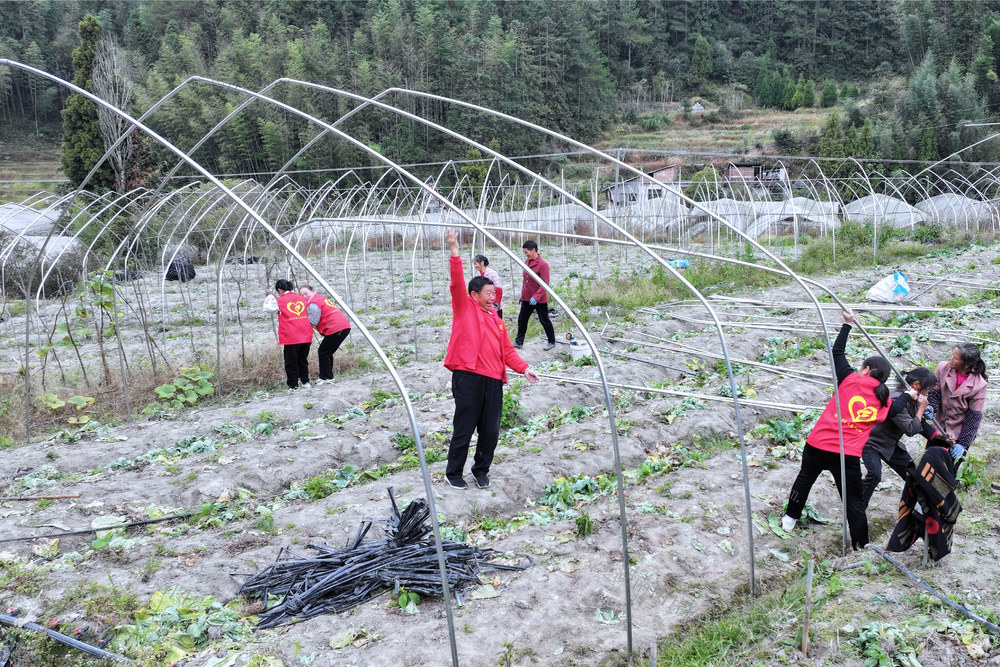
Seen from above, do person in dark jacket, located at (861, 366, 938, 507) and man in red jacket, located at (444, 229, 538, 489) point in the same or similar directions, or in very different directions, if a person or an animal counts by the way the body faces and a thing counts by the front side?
same or similar directions

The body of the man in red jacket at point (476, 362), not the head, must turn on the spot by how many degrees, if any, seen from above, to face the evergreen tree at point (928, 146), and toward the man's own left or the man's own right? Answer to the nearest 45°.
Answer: approximately 90° to the man's own left

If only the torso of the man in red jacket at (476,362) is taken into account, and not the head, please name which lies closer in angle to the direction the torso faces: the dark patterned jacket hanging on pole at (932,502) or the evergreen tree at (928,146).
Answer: the dark patterned jacket hanging on pole

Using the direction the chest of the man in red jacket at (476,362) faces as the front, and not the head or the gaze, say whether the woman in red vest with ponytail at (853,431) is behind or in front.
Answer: in front

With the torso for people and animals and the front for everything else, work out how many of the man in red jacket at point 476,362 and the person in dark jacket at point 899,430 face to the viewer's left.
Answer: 0

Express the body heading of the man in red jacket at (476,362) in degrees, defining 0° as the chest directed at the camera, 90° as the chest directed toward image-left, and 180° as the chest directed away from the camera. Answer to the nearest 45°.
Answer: approximately 315°

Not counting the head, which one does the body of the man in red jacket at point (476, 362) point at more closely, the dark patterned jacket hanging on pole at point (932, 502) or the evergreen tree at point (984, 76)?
the dark patterned jacket hanging on pole

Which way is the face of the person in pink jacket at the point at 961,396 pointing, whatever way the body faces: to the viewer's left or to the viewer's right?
to the viewer's left
